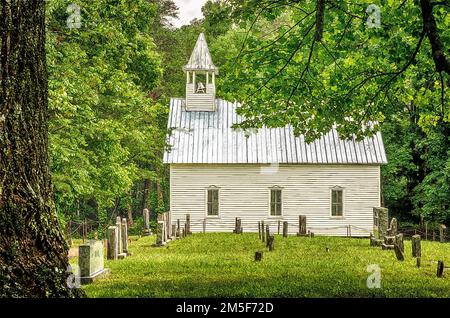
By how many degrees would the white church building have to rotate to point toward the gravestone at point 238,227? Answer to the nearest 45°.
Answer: approximately 45° to its left

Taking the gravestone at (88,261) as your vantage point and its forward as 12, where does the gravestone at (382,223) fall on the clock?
the gravestone at (382,223) is roughly at 9 o'clock from the gravestone at (88,261).

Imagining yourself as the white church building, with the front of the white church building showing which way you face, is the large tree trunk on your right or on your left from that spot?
on your left

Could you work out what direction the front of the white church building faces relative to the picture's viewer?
facing to the left of the viewer

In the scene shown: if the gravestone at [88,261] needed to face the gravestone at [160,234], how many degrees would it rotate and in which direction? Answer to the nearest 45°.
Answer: approximately 135° to its left

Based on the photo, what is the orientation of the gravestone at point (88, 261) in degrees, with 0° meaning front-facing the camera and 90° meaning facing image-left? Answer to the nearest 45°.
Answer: approximately 315°

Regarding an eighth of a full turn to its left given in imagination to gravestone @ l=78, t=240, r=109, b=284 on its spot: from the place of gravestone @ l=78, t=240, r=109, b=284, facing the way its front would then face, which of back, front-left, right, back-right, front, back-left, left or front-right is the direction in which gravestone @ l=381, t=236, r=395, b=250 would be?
front-left

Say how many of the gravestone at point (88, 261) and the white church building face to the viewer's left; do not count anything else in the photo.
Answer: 1

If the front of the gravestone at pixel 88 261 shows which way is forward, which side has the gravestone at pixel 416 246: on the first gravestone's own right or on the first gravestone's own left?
on the first gravestone's own left
